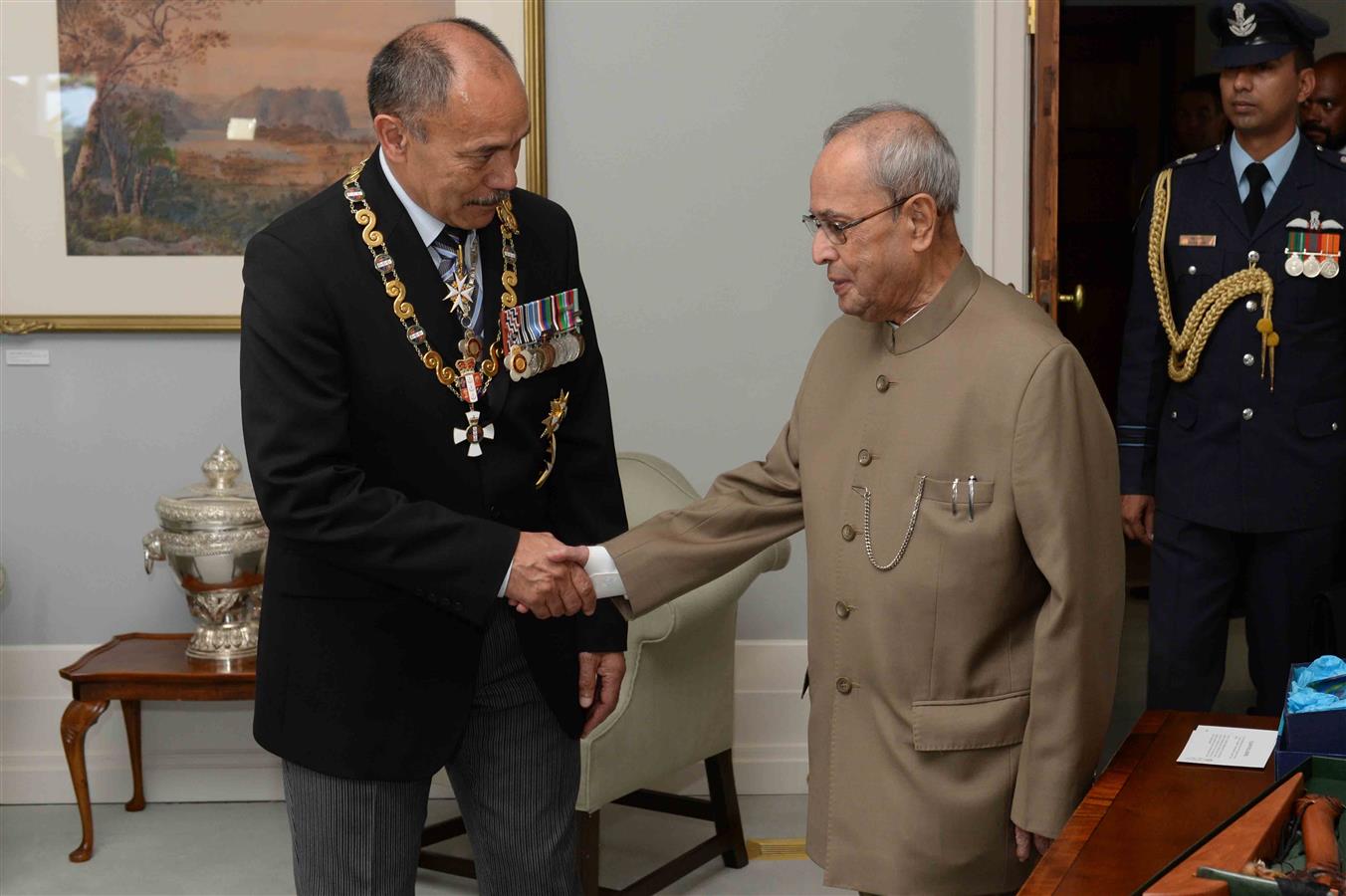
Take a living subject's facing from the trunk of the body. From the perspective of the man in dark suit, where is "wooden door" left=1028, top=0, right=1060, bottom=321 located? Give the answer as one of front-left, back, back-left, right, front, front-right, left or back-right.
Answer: left

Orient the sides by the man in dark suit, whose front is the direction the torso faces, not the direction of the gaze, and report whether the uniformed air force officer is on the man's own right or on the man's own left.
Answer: on the man's own left

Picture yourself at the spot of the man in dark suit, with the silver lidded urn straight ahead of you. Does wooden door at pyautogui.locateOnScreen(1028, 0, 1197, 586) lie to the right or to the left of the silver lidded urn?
right

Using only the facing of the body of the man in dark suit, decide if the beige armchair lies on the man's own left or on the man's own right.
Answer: on the man's own left

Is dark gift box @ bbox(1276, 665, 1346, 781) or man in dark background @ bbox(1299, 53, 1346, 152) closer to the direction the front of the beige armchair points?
the dark gift box

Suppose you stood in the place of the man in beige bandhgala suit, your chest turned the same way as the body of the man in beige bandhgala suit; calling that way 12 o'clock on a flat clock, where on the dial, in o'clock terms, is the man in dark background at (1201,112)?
The man in dark background is roughly at 5 o'clock from the man in beige bandhgala suit.

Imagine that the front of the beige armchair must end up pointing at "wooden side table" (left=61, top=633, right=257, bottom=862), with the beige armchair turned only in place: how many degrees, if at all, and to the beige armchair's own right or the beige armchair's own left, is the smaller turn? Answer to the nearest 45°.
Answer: approximately 45° to the beige armchair's own right

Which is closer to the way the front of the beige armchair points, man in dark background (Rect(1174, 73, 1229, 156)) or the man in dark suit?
the man in dark suit

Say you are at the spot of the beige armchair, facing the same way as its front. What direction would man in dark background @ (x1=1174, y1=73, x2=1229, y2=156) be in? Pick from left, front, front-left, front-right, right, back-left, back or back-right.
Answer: back

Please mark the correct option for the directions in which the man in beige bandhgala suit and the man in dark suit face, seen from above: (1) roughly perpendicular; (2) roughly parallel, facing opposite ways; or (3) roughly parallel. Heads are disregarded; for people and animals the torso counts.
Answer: roughly perpendicular

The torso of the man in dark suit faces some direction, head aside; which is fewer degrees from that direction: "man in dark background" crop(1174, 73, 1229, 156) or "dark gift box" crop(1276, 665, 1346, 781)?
the dark gift box

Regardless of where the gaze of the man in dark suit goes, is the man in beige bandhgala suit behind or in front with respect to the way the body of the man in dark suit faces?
in front

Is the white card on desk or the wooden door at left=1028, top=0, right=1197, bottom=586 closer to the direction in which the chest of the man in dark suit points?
the white card on desk

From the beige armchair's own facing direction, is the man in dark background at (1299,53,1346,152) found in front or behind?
behind

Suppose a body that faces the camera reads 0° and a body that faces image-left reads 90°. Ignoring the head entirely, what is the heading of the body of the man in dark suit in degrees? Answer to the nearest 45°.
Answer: approximately 315°
